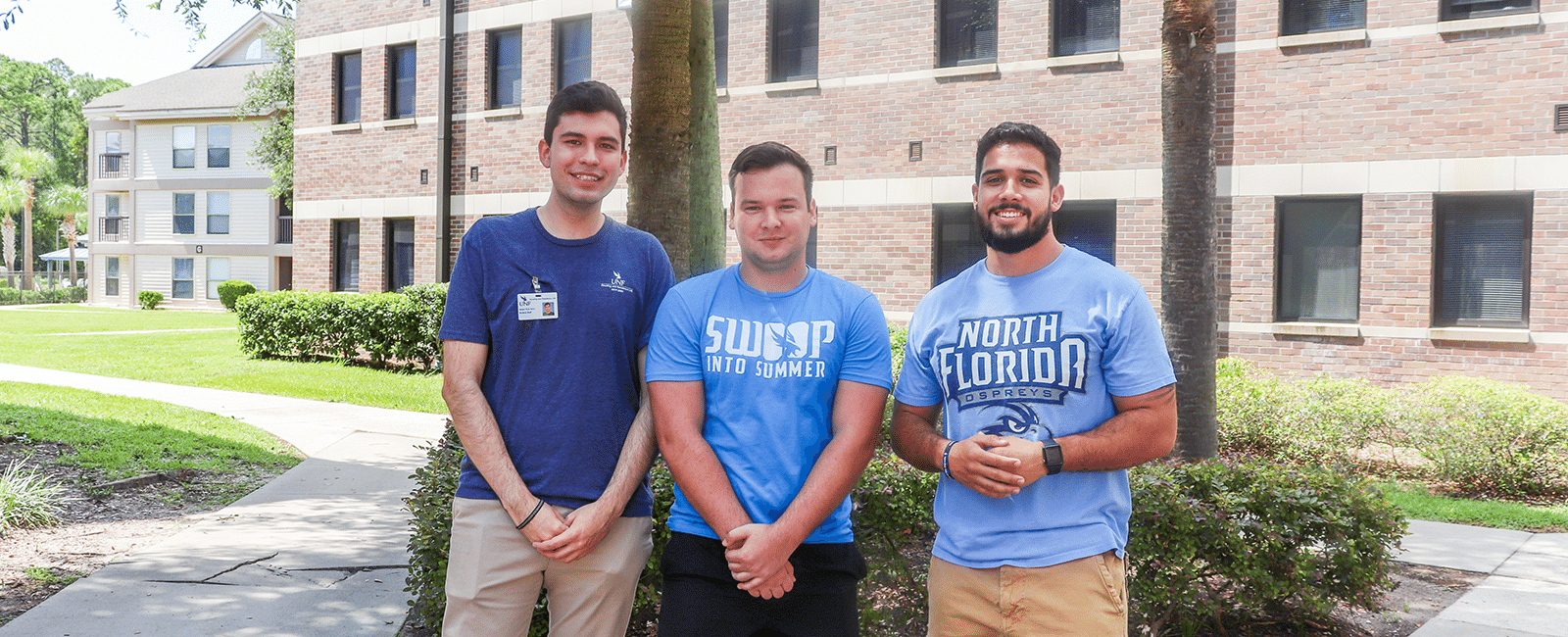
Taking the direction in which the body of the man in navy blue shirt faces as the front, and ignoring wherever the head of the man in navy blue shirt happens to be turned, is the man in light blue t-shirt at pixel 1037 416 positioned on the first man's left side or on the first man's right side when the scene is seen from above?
on the first man's left side

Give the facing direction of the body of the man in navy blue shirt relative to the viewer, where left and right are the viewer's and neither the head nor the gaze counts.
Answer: facing the viewer

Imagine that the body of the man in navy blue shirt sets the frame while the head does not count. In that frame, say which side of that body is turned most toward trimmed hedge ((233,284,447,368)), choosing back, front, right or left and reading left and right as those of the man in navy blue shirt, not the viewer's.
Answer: back

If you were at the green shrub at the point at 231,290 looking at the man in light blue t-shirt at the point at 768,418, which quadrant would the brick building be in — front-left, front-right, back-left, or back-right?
front-left

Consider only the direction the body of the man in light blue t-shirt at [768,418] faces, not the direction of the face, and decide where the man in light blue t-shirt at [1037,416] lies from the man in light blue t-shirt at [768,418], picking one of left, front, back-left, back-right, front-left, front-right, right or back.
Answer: left

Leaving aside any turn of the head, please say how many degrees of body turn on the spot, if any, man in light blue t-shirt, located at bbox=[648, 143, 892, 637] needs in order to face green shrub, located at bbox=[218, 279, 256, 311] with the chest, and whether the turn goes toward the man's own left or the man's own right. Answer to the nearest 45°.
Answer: approximately 135° to the man's own right

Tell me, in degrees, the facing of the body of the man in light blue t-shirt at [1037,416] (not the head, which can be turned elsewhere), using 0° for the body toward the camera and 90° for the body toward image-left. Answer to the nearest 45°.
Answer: approximately 0°

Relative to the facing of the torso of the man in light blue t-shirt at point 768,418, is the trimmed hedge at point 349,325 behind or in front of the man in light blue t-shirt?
behind

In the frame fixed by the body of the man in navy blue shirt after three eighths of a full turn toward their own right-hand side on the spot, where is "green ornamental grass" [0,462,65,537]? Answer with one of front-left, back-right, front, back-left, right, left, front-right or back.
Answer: front

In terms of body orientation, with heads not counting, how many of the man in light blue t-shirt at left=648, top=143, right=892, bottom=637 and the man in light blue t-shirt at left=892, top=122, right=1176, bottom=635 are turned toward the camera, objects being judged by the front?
2
